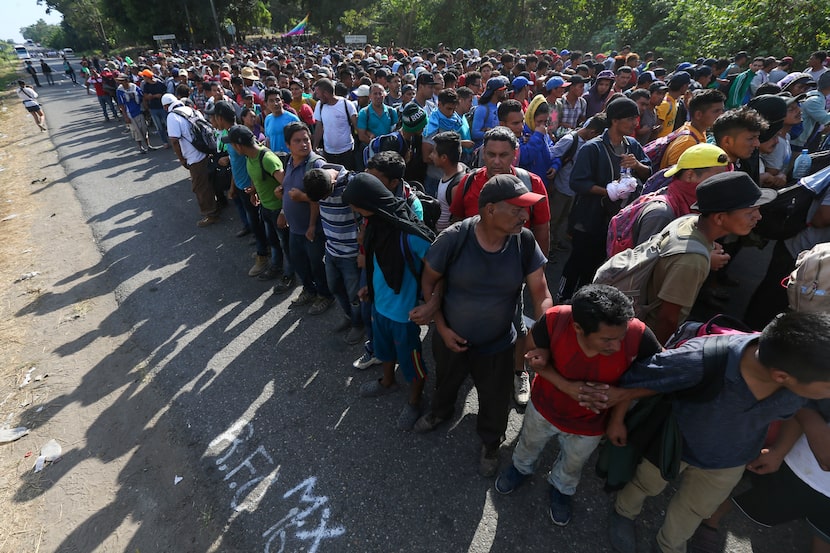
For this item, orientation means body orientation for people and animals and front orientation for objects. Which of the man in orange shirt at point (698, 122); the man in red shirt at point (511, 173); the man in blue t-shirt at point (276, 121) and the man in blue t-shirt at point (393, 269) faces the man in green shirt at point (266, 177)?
the man in blue t-shirt at point (276, 121)

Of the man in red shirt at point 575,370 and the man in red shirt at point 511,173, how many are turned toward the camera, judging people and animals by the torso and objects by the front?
2

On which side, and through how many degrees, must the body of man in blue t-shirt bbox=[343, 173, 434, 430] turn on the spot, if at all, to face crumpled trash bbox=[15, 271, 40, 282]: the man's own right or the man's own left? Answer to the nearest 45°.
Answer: approximately 90° to the man's own right

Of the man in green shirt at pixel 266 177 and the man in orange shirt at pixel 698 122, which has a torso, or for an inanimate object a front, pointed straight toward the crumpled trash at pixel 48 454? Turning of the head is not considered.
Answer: the man in green shirt

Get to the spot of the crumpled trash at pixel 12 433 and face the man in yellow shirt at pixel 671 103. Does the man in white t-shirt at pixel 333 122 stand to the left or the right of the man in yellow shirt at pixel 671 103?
left

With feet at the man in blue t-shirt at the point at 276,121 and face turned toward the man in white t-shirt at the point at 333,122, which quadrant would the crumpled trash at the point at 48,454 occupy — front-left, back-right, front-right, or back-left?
back-right

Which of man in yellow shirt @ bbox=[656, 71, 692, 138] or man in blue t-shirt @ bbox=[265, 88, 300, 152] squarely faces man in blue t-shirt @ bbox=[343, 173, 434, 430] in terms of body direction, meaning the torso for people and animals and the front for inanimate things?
man in blue t-shirt @ bbox=[265, 88, 300, 152]

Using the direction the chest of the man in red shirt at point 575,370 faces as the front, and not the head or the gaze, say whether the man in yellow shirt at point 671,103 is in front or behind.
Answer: behind
